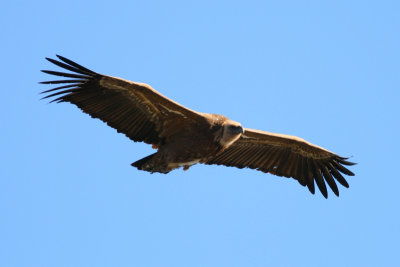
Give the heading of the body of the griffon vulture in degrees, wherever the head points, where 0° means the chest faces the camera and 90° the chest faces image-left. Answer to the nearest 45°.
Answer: approximately 315°
